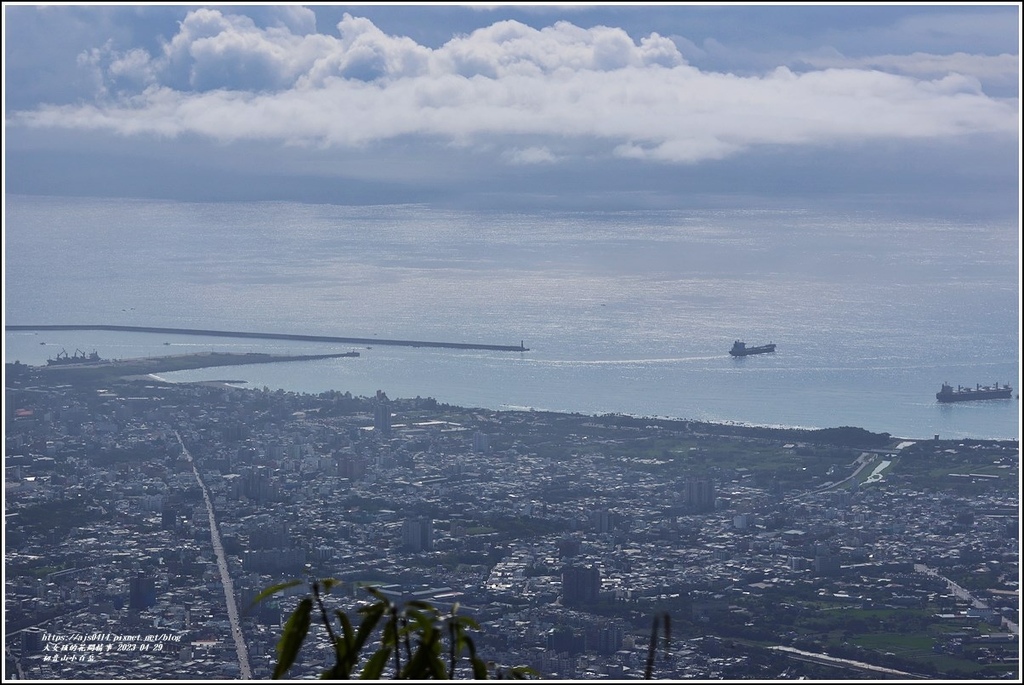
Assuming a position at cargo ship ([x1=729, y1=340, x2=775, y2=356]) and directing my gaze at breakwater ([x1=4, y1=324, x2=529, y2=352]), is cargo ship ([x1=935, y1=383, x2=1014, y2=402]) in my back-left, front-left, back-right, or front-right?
back-left

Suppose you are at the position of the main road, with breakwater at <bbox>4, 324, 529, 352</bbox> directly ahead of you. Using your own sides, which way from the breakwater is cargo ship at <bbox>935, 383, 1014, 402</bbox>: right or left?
right

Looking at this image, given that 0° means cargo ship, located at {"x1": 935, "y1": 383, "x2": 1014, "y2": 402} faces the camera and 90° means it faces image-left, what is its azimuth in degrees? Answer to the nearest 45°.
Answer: approximately 270°

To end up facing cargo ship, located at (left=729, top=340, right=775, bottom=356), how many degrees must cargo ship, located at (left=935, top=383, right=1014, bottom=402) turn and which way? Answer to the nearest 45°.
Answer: approximately 135° to its left

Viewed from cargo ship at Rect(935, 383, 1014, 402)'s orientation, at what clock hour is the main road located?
The main road is roughly at 4 o'clock from the cargo ship.

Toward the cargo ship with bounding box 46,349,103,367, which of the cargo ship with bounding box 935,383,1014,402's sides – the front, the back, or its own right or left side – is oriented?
back

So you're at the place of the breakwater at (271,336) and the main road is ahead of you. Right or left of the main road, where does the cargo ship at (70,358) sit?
right

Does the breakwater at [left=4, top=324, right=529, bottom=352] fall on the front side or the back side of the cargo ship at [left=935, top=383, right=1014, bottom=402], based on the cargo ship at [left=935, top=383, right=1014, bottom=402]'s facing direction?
on the back side
